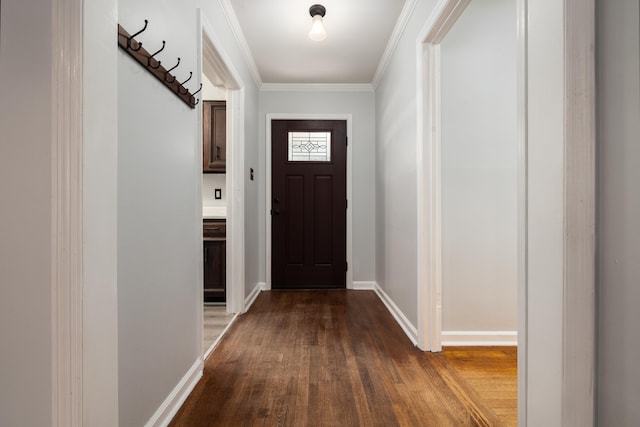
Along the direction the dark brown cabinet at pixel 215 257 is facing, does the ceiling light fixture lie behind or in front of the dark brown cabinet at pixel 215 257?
in front

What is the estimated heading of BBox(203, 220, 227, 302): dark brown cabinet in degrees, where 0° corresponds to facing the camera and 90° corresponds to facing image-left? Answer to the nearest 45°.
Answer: approximately 0°

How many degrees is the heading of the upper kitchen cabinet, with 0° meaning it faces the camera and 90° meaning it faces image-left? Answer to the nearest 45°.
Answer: approximately 0°

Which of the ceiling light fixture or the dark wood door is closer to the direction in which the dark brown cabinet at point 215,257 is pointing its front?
the ceiling light fixture

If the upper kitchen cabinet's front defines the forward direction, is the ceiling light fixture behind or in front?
in front

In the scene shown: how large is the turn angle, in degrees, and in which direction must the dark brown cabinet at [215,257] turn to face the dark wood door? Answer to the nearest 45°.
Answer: approximately 135° to its left

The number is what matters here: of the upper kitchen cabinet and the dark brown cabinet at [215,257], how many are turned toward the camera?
2
